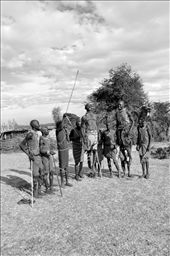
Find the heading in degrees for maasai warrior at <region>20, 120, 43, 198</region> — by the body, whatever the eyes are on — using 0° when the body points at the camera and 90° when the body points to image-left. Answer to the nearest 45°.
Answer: approximately 315°

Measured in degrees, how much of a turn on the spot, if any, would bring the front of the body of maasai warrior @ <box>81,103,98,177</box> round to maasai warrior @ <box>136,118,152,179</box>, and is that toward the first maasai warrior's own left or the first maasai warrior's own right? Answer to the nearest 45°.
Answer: approximately 90° to the first maasai warrior's own left

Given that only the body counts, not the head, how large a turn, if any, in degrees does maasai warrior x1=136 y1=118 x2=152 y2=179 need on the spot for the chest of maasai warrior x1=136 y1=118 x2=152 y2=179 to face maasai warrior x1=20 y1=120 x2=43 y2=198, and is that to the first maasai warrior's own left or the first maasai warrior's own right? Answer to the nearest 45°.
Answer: approximately 45° to the first maasai warrior's own right

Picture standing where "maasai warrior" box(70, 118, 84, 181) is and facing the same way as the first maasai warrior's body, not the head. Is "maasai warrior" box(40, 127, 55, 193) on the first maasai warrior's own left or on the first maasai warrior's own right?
on the first maasai warrior's own right

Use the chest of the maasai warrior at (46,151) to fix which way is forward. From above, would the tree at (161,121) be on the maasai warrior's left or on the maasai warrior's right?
on the maasai warrior's left

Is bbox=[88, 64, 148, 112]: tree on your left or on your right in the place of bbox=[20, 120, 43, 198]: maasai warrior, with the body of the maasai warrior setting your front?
on your left

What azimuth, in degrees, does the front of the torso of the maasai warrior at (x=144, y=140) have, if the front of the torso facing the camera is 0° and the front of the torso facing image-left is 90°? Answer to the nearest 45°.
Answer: approximately 45°

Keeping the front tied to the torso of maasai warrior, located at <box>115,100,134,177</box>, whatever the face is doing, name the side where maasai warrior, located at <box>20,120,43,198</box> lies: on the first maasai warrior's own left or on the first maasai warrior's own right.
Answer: on the first maasai warrior's own right

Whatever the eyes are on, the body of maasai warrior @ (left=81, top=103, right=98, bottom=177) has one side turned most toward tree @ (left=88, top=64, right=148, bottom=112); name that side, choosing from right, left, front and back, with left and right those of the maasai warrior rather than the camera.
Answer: back
